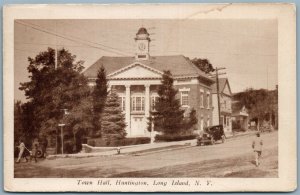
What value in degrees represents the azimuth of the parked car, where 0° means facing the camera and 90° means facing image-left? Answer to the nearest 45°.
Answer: approximately 45°
